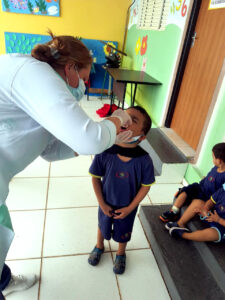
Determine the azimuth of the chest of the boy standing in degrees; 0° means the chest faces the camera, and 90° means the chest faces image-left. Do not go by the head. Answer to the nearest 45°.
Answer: approximately 0°

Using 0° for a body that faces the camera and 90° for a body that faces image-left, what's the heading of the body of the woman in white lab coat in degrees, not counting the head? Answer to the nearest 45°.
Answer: approximately 270°

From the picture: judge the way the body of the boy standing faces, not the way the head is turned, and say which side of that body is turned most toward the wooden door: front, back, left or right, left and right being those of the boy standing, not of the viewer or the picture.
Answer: back

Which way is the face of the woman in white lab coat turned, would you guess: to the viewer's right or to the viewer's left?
to the viewer's right

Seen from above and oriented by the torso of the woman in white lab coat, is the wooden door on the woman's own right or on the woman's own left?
on the woman's own left

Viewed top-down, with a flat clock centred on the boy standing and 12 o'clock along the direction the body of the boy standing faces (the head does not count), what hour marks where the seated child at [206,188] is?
The seated child is roughly at 8 o'clock from the boy standing.

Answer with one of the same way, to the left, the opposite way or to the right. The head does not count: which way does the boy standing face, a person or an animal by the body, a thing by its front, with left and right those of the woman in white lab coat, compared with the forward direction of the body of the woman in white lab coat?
to the right

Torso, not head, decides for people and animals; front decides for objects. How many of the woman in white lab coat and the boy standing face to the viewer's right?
1

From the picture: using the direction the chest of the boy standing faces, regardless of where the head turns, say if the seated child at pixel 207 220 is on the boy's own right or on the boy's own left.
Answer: on the boy's own left
